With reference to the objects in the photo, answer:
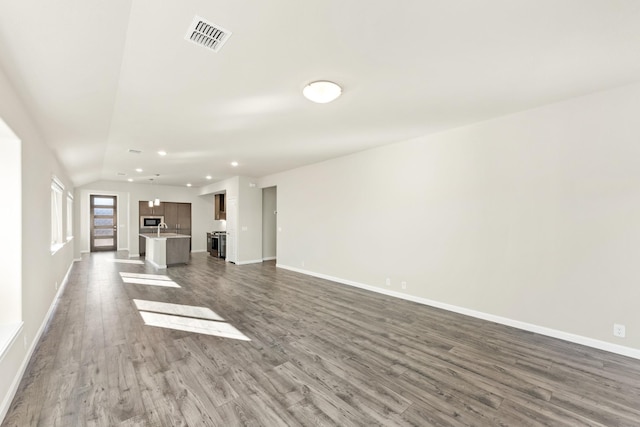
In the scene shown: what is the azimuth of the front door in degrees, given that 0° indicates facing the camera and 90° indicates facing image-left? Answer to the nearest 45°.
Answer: approximately 0°

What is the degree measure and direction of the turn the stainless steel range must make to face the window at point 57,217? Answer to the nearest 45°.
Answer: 0° — it already faces it

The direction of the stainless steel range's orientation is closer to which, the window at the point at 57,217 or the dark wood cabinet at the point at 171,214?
the window

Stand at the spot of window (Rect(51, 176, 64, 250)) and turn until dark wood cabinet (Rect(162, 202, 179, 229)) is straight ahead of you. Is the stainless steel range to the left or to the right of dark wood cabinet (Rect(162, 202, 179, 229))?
right

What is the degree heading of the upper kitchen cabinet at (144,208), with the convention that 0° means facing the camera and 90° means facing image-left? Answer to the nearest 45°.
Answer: approximately 0°

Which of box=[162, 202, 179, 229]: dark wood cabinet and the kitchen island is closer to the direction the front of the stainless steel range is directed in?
the kitchen island

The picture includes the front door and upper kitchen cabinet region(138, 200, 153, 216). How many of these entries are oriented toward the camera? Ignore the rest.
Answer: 2

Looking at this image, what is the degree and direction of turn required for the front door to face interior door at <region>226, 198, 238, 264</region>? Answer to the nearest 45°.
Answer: approximately 45° to its left

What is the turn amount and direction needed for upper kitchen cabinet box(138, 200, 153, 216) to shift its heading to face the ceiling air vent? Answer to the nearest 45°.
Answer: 0° — it already faces it

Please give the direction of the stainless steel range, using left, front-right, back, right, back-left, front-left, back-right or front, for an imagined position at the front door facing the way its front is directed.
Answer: front-left
